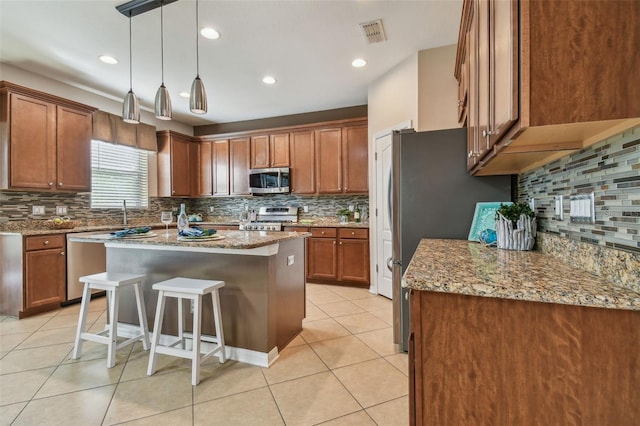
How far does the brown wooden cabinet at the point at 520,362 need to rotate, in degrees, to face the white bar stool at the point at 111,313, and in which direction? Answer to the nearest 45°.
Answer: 0° — it already faces it

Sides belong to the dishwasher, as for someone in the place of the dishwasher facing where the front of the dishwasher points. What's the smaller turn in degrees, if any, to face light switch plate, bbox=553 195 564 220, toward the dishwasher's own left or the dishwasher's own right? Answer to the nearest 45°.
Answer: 0° — it already faces it

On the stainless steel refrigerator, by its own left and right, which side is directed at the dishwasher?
front

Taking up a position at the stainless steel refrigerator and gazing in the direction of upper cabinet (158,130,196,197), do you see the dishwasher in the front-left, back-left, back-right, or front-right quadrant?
front-left

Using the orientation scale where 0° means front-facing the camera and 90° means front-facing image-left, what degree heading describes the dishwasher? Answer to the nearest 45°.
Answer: approximately 315°

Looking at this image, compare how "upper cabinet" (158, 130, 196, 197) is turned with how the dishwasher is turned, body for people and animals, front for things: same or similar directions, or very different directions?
same or similar directions

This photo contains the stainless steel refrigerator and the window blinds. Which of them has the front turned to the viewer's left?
the stainless steel refrigerator

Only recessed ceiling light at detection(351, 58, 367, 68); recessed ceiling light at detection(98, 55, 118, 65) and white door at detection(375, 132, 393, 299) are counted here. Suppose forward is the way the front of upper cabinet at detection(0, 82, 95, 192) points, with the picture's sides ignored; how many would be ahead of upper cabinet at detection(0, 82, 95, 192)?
3

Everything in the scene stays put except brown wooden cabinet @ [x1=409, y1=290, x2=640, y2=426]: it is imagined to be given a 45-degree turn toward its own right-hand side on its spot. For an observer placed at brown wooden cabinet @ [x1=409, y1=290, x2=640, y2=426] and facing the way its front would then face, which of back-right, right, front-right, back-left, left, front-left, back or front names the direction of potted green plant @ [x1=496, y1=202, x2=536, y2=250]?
front-right

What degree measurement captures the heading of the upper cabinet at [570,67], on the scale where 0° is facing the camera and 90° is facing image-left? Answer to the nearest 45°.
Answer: approximately 90°

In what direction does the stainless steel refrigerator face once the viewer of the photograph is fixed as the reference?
facing to the left of the viewer

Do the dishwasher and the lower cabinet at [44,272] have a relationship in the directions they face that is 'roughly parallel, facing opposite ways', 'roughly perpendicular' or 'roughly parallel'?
roughly parallel

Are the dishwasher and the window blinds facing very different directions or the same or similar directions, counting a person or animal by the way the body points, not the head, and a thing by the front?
same or similar directions
